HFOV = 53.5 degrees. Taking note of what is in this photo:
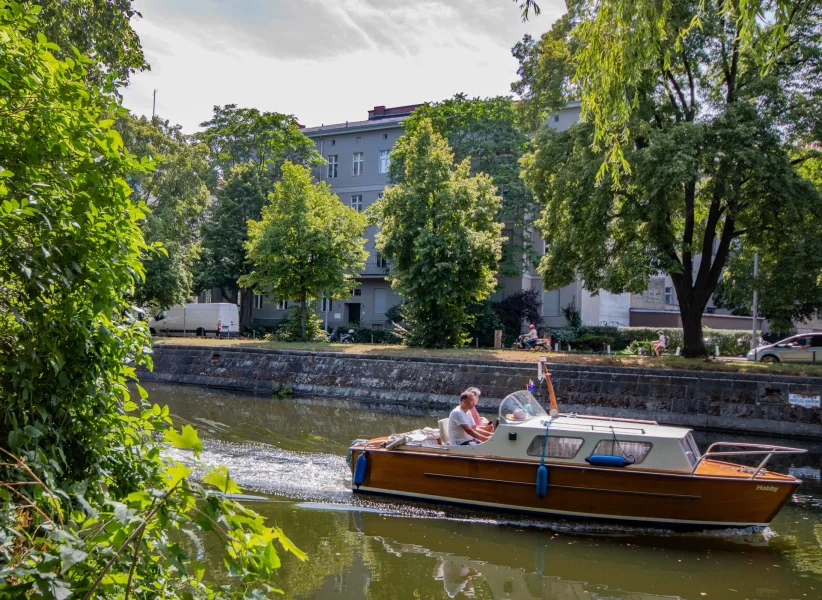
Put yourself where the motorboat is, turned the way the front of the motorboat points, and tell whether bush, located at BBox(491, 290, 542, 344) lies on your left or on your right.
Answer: on your left

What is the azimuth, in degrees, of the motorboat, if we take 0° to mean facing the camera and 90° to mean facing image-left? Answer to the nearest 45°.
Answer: approximately 270°

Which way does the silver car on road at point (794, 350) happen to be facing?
to the viewer's left

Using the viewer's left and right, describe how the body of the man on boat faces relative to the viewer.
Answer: facing to the right of the viewer

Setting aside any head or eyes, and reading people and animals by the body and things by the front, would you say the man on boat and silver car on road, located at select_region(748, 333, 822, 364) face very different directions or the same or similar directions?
very different directions

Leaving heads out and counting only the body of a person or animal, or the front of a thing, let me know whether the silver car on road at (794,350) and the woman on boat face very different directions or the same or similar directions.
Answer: very different directions

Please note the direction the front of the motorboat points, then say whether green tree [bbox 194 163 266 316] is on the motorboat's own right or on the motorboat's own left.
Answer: on the motorboat's own left
